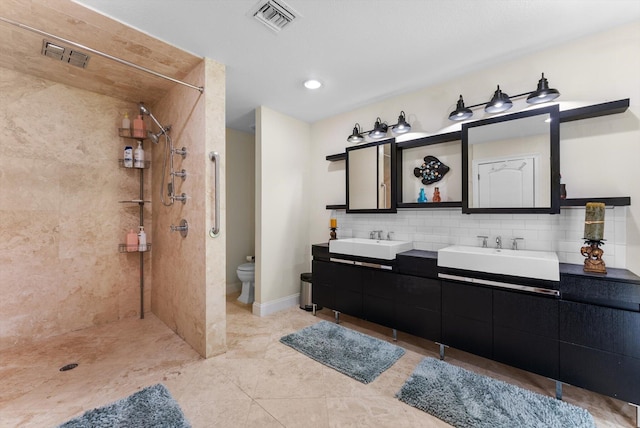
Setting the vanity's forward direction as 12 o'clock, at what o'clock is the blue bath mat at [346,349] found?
The blue bath mat is roughly at 1 o'clock from the vanity.

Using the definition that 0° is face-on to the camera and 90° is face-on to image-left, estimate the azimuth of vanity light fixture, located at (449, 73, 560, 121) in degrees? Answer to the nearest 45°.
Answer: approximately 45°

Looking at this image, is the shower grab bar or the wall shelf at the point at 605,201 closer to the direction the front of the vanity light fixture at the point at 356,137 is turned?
the shower grab bar

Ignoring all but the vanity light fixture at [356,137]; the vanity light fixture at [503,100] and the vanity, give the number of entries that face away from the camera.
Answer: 0

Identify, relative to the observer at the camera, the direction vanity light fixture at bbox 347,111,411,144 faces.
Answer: facing the viewer and to the left of the viewer

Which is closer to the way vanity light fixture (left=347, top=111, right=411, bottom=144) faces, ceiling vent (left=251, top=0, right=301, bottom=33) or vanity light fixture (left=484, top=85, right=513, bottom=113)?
the ceiling vent

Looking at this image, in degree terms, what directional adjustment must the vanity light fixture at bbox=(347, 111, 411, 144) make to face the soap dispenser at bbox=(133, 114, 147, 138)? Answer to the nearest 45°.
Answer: approximately 45° to its right

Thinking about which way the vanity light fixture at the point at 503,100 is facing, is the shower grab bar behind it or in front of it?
in front

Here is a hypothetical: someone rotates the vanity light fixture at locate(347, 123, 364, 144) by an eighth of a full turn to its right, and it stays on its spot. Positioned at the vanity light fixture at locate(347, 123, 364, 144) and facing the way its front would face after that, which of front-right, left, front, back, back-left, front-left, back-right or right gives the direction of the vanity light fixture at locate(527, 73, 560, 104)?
back-left

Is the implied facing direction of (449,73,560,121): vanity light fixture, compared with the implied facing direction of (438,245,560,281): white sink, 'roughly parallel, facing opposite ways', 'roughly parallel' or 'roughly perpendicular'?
roughly parallel

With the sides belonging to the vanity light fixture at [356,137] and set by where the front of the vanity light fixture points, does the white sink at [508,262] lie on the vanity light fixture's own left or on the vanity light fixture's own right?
on the vanity light fixture's own left

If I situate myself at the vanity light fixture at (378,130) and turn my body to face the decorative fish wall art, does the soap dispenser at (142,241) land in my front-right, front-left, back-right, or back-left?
back-right

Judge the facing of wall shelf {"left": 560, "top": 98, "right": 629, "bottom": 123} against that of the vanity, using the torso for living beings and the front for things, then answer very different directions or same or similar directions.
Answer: same or similar directions

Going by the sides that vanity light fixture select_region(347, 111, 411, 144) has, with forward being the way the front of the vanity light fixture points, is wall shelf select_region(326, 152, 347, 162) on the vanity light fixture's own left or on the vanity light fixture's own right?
on the vanity light fixture's own right

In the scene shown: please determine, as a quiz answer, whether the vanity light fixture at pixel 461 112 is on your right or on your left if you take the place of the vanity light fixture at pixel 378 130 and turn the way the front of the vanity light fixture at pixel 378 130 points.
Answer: on your left
